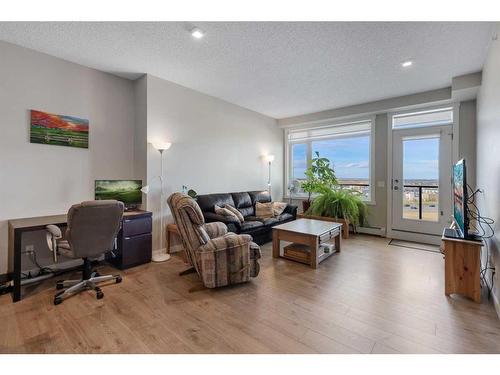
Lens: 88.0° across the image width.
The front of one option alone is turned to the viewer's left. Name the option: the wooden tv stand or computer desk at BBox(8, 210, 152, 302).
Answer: the wooden tv stand

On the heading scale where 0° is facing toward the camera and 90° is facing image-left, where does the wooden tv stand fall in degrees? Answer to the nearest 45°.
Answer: approximately 90°

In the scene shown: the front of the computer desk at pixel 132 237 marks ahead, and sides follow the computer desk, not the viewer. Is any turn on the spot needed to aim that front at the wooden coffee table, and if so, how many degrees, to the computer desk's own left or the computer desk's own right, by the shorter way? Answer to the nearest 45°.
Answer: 0° — it already faces it

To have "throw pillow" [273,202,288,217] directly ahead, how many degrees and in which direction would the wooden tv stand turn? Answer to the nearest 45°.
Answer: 0° — it already faces it

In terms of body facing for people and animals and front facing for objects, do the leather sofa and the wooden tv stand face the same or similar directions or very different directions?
very different directions

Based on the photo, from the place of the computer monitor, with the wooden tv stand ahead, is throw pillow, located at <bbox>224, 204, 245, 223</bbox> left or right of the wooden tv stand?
left

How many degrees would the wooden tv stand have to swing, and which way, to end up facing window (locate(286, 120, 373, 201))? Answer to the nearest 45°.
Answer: approximately 45° to its right

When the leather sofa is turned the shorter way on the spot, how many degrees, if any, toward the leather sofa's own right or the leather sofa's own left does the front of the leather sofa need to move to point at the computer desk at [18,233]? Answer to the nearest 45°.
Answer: approximately 90° to the leather sofa's own right

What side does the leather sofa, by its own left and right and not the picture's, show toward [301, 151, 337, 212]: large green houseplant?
left

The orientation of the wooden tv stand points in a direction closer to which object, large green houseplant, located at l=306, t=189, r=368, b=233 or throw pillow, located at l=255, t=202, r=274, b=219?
the throw pillow

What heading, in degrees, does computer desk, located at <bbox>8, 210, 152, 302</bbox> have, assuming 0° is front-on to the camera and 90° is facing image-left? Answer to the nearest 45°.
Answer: approximately 315°

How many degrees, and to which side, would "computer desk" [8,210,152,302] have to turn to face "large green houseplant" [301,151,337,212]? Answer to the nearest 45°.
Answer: approximately 45° to its left
